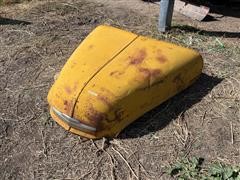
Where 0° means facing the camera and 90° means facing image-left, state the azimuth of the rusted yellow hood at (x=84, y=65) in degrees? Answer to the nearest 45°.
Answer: approximately 45°

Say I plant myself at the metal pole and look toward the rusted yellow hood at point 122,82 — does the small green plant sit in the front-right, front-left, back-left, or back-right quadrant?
front-left

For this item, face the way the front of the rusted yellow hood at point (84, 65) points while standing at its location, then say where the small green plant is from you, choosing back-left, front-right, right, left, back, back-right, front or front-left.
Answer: left

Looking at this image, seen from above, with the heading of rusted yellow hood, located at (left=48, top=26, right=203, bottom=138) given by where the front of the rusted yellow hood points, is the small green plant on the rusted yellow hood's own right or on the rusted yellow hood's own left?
on the rusted yellow hood's own left

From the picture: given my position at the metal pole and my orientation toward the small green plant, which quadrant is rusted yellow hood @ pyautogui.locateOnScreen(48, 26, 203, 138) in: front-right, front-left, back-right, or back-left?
front-right

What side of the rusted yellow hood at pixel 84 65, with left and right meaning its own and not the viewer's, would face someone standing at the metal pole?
back

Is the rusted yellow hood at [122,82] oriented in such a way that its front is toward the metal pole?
no
